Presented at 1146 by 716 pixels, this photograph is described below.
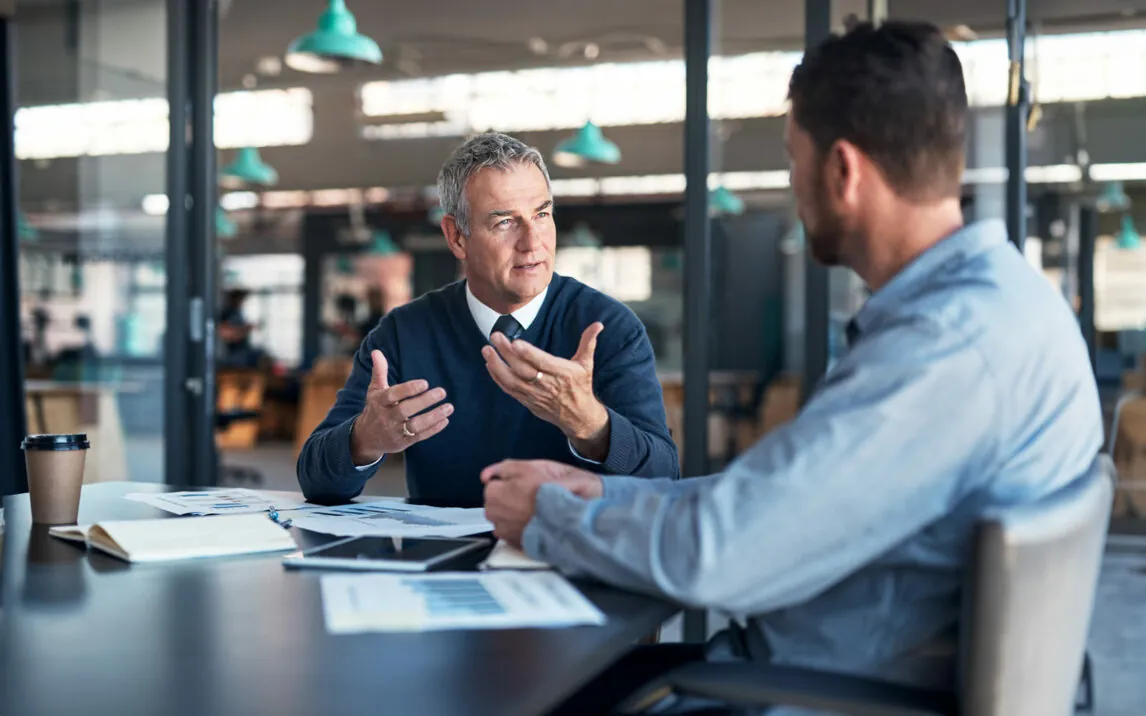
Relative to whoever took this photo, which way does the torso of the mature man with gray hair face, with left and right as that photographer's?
facing the viewer

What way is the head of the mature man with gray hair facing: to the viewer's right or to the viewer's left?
to the viewer's right

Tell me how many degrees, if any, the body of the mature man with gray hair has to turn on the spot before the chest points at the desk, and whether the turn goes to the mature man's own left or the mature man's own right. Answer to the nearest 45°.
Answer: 0° — they already face it

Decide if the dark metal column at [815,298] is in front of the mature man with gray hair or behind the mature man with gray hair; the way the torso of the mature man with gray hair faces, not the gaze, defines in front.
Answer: behind

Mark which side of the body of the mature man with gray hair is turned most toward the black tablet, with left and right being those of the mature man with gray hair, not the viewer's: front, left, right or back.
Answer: front

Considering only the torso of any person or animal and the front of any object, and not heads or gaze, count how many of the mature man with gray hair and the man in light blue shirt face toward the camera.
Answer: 1

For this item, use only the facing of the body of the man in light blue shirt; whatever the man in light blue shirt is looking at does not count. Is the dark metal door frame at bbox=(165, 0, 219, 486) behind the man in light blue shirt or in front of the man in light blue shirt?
in front

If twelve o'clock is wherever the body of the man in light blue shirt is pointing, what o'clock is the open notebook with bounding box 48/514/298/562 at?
The open notebook is roughly at 11 o'clock from the man in light blue shirt.

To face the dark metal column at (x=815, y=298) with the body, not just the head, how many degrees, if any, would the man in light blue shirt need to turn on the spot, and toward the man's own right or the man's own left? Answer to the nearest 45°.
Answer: approximately 45° to the man's own right

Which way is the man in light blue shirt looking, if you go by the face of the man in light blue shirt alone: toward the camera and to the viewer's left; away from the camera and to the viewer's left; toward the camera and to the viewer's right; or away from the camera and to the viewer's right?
away from the camera and to the viewer's left

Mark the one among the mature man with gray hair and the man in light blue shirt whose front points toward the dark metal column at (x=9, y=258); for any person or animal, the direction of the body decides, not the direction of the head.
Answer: the man in light blue shirt

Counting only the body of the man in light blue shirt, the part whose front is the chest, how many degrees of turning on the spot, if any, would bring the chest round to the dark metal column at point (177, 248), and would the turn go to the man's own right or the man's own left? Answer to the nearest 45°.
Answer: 0° — they already face it

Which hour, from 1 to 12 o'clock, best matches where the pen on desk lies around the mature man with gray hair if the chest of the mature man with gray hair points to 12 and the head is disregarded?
The pen on desk is roughly at 1 o'clock from the mature man with gray hair.

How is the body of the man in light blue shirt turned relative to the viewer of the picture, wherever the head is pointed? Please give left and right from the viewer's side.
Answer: facing away from the viewer and to the left of the viewer

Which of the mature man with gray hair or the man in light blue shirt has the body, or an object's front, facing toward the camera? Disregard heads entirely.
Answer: the mature man with gray hair

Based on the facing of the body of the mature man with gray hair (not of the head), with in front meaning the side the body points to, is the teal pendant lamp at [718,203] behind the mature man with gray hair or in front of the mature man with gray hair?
behind
